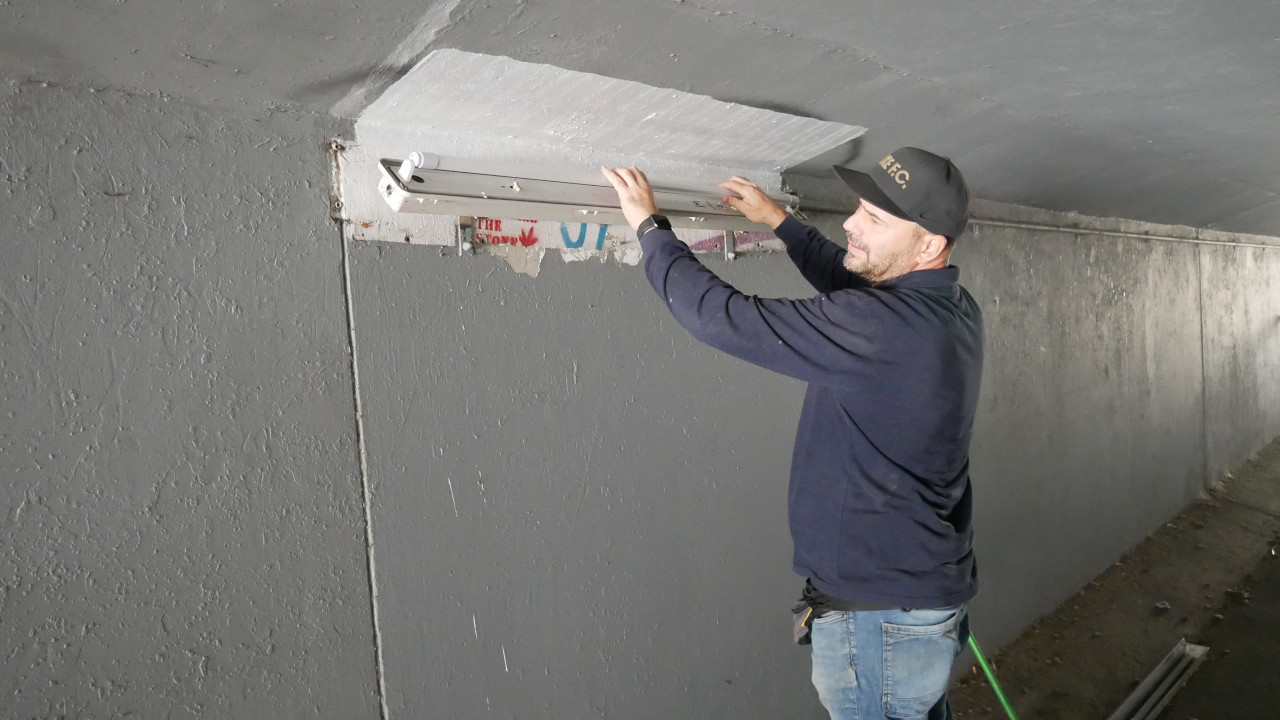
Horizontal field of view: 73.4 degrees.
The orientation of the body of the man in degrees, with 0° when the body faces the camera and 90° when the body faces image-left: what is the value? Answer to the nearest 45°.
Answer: approximately 135°
